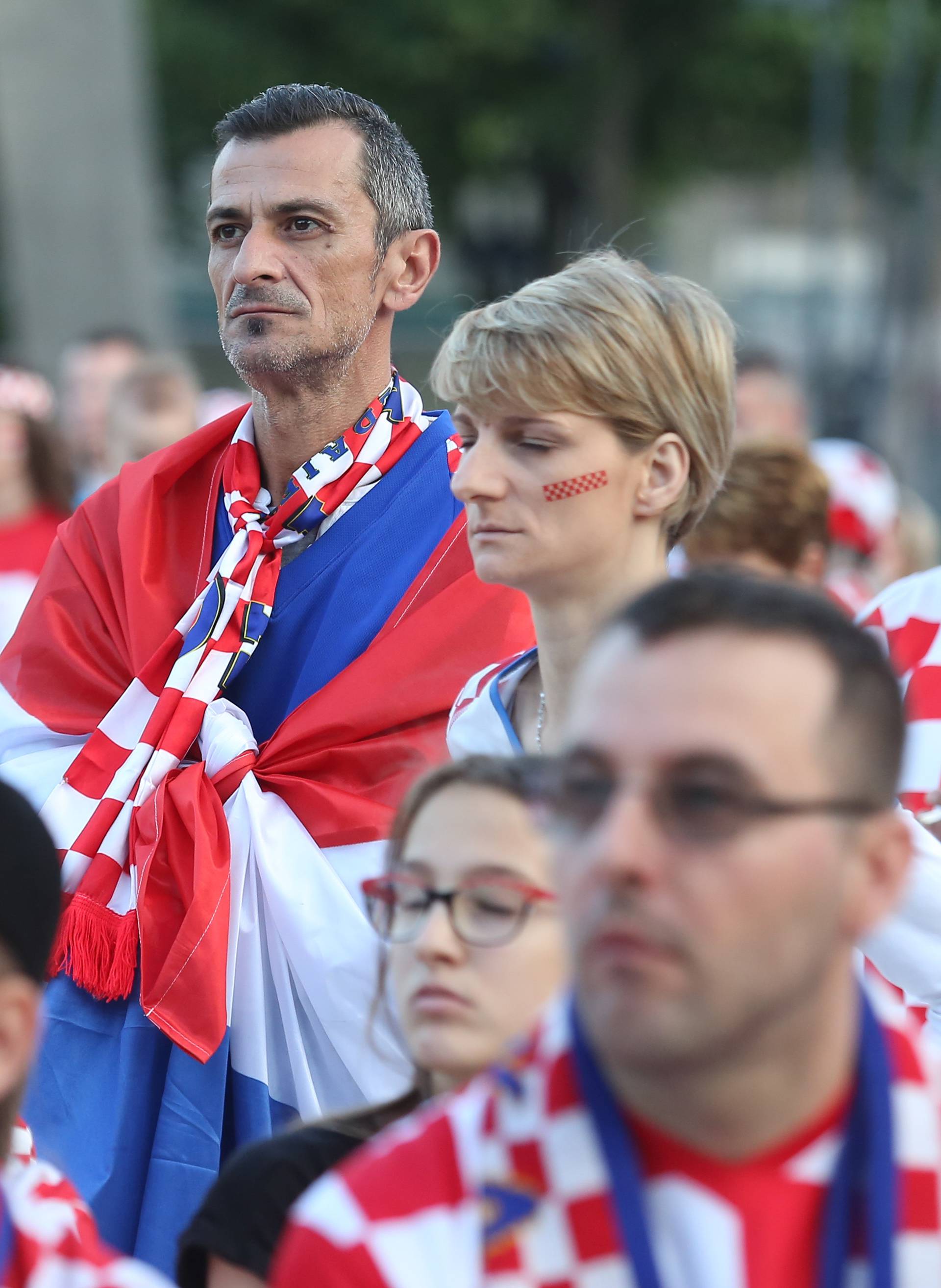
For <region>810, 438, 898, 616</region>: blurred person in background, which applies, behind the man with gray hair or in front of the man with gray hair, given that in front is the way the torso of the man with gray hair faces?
behind

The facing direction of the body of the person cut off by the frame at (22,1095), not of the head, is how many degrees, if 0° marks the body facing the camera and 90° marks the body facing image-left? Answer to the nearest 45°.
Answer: approximately 45°

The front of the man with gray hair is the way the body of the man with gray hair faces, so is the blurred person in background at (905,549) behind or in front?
behind

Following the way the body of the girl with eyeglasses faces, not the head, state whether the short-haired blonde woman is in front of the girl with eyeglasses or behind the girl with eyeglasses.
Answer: behind

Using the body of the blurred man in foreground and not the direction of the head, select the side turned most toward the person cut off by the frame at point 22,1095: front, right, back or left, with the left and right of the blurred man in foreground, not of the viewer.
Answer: right

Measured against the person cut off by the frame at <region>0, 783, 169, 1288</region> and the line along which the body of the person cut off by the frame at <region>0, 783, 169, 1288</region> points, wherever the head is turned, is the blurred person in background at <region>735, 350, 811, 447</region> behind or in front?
behind

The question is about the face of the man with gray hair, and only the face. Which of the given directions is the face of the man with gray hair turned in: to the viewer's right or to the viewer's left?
to the viewer's left

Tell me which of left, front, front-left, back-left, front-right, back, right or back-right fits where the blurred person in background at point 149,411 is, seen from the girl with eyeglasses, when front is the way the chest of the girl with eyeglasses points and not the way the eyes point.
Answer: back-right

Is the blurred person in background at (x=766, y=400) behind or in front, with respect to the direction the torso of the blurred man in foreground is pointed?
behind
